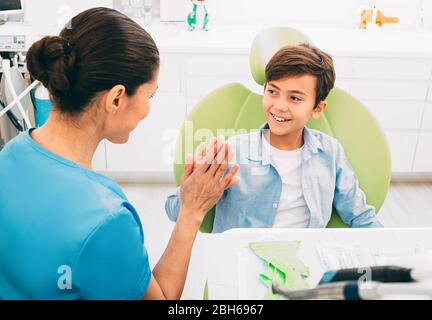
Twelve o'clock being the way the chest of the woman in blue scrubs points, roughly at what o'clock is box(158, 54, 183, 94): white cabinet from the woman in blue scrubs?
The white cabinet is roughly at 11 o'clock from the woman in blue scrubs.

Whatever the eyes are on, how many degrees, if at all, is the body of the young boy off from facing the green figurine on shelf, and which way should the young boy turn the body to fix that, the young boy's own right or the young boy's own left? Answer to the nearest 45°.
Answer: approximately 180°

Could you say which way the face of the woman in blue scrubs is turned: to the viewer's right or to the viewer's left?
to the viewer's right

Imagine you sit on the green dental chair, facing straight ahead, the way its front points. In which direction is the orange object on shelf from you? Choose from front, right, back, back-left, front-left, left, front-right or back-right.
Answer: back

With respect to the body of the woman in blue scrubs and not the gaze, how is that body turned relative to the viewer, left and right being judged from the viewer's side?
facing away from the viewer and to the right of the viewer

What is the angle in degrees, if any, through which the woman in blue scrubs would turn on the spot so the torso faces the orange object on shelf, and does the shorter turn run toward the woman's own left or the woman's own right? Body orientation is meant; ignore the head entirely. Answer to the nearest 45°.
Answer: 0° — they already face it

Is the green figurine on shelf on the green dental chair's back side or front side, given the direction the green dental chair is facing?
on the back side

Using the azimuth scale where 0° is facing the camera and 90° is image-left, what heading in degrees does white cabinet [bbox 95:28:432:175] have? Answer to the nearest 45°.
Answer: approximately 0°
